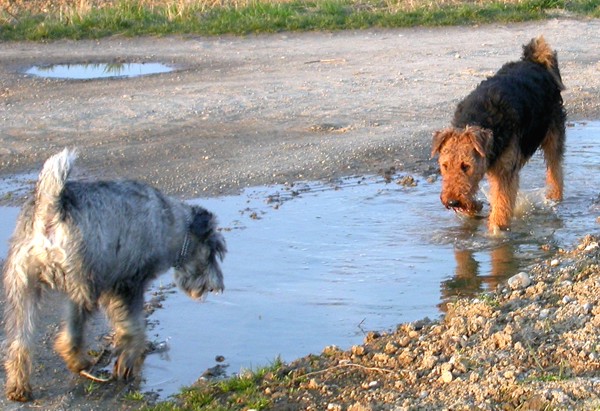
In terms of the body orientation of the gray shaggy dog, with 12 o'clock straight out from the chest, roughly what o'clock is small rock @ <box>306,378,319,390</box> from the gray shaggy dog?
The small rock is roughly at 2 o'clock from the gray shaggy dog.

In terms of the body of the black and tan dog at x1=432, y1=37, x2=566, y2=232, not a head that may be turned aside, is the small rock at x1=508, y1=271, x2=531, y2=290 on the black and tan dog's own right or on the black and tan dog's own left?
on the black and tan dog's own left

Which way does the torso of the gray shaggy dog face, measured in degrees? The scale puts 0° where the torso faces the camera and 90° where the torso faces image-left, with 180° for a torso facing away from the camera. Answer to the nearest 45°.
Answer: approximately 225°

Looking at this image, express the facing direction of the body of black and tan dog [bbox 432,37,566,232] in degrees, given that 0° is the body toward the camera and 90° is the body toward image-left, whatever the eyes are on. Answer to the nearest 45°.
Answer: approximately 45°

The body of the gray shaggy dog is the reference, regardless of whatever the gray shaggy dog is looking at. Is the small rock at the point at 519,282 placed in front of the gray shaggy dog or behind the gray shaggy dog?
in front

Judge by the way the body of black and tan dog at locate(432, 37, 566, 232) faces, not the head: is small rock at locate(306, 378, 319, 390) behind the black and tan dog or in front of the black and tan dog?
in front

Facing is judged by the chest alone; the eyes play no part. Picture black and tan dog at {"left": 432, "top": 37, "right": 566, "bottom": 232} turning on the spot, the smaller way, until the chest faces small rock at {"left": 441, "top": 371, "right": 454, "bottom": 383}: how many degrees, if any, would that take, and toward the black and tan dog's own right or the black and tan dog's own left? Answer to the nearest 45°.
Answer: approximately 45° to the black and tan dog's own left

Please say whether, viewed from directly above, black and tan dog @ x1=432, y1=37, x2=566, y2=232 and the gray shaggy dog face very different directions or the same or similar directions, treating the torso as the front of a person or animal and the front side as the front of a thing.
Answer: very different directions

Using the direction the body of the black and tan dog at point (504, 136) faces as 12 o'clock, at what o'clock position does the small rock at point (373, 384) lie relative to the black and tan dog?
The small rock is roughly at 11 o'clock from the black and tan dog.

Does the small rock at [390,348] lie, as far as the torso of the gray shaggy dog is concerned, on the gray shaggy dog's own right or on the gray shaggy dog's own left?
on the gray shaggy dog's own right

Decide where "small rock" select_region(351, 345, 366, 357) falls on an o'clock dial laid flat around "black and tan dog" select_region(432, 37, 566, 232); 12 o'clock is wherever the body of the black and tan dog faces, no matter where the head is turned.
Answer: The small rock is roughly at 11 o'clock from the black and tan dog.

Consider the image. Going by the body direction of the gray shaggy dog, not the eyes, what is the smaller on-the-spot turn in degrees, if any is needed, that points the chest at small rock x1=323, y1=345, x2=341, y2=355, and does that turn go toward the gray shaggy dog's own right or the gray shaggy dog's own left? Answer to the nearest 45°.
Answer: approximately 45° to the gray shaggy dog's own right

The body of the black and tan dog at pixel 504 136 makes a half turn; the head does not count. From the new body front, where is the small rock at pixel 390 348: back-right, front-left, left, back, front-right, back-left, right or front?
back-right
